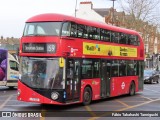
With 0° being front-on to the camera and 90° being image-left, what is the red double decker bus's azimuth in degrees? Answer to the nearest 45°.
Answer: approximately 45°
